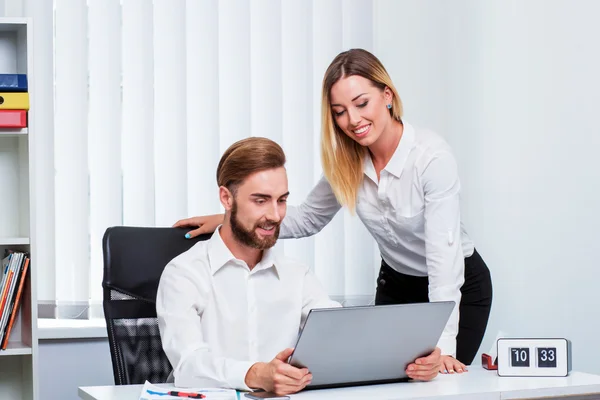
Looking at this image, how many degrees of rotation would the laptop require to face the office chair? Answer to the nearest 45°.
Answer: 0° — it already faces it

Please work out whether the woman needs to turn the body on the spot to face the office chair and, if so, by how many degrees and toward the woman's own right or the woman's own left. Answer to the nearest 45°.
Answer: approximately 45° to the woman's own right

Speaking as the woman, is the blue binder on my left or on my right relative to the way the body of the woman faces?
on my right

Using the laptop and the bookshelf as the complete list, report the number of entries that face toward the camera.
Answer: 1

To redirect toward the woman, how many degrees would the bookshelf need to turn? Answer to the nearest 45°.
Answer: approximately 45° to its left

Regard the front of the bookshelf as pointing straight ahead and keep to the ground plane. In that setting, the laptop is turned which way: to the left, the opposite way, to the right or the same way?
the opposite way

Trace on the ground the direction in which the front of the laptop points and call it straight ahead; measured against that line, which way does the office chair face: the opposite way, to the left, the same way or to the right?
the opposite way

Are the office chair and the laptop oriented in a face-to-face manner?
yes

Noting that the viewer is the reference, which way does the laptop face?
facing away from the viewer and to the left of the viewer

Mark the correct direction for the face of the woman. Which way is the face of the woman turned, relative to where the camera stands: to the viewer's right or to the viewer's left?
to the viewer's left
